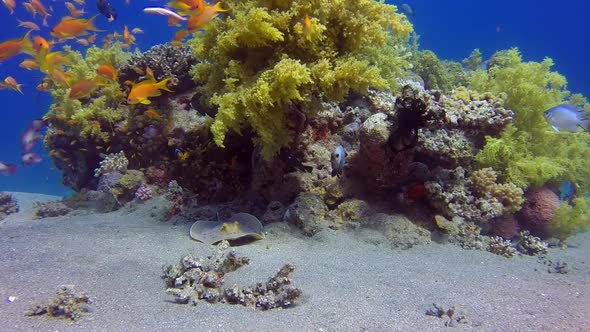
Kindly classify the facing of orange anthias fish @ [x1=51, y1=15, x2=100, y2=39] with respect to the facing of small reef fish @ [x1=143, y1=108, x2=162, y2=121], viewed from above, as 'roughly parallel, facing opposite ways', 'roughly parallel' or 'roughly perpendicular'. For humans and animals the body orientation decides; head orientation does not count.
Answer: roughly parallel

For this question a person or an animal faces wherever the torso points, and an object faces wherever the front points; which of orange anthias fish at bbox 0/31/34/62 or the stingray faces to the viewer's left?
the orange anthias fish

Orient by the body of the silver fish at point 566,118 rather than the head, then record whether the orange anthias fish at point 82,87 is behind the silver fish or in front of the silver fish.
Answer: in front

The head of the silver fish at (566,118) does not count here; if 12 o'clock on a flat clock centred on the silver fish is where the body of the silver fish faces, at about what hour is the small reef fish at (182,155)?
The small reef fish is roughly at 11 o'clock from the silver fish.

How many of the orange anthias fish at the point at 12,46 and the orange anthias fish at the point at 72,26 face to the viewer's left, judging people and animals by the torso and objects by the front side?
2

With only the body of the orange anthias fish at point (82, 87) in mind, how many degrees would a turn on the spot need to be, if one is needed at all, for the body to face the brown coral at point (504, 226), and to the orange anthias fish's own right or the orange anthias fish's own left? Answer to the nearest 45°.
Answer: approximately 135° to the orange anthias fish's own left

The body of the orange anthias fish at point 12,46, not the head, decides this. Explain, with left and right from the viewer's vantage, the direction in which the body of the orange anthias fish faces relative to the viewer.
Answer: facing to the left of the viewer

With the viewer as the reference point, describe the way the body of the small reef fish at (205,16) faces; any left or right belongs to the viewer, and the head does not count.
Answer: facing to the left of the viewer

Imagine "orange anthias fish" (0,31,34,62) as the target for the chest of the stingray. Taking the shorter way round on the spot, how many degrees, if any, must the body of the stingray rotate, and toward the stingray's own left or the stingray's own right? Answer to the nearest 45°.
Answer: approximately 90° to the stingray's own right

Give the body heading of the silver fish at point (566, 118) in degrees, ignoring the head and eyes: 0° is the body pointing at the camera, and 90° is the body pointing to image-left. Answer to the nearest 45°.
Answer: approximately 90°

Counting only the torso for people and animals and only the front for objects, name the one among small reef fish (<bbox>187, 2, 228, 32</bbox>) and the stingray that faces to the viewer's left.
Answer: the small reef fish

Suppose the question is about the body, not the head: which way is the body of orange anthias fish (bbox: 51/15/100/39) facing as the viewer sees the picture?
to the viewer's left

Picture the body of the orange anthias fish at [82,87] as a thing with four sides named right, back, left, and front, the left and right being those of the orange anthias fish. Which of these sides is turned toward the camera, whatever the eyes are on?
left

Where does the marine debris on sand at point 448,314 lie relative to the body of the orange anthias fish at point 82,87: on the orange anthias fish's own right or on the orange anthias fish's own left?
on the orange anthias fish's own left
